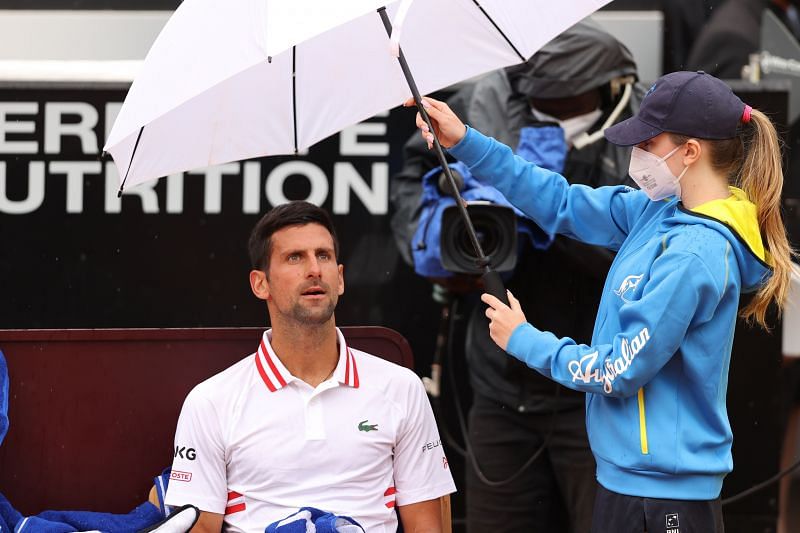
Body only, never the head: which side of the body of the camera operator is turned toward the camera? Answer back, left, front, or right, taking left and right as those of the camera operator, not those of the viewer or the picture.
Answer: front

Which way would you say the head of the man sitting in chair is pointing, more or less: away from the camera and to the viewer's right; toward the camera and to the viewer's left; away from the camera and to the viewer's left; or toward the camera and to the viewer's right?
toward the camera and to the viewer's right

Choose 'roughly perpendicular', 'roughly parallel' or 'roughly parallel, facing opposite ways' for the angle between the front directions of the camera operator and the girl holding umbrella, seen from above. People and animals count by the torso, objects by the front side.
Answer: roughly perpendicular

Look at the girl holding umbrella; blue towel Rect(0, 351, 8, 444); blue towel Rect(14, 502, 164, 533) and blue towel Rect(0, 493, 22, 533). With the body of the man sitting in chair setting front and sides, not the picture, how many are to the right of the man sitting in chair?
3

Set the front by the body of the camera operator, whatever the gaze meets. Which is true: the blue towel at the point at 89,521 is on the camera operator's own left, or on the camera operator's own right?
on the camera operator's own right

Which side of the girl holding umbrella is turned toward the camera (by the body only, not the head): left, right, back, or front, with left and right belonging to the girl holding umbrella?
left

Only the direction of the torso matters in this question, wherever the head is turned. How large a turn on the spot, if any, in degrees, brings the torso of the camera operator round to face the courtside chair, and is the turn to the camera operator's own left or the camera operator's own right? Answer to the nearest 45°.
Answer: approximately 45° to the camera operator's own right

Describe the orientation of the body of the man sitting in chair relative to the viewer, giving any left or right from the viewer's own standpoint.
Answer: facing the viewer

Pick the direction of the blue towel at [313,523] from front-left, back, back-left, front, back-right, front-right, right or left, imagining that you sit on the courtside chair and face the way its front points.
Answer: front-left

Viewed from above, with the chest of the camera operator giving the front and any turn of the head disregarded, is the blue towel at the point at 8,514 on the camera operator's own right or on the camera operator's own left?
on the camera operator's own right
